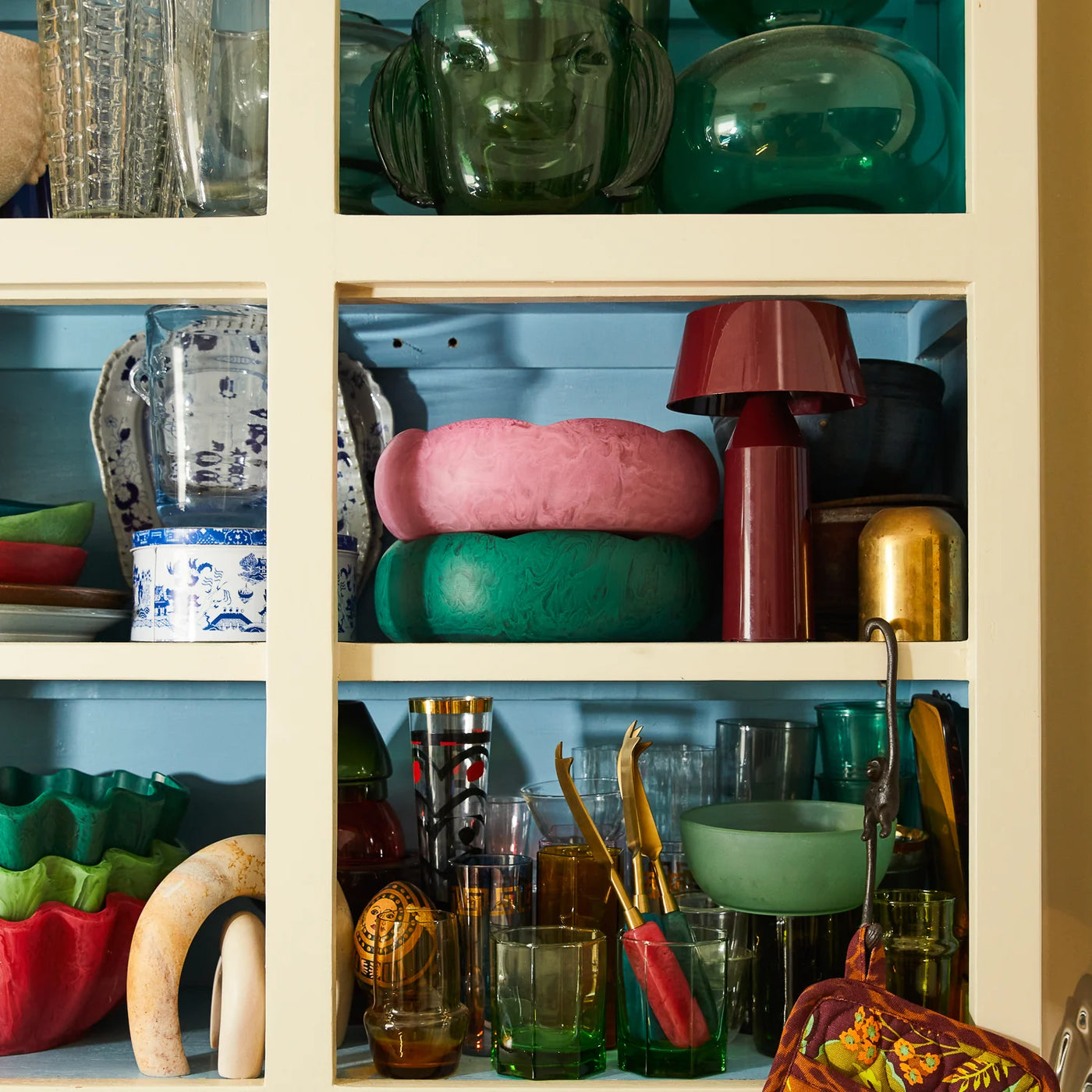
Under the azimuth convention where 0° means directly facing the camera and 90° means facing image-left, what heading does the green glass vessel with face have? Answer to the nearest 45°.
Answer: approximately 0°

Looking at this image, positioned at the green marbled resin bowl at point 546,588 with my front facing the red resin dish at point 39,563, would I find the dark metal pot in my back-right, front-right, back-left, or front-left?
back-right
